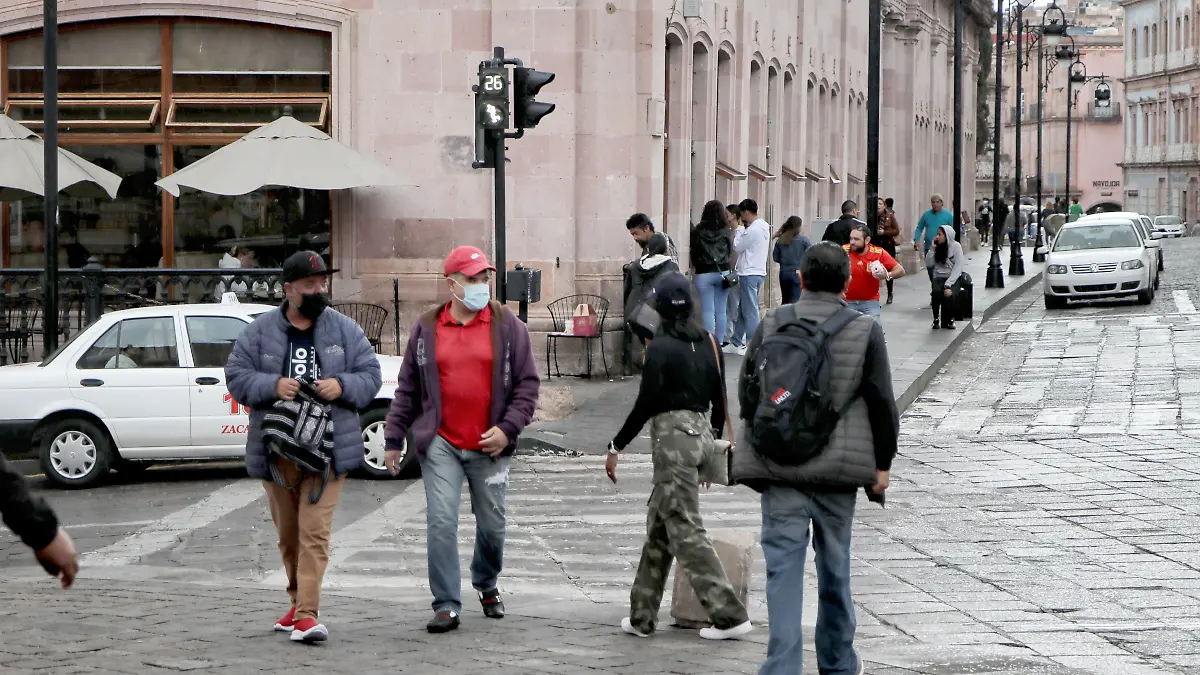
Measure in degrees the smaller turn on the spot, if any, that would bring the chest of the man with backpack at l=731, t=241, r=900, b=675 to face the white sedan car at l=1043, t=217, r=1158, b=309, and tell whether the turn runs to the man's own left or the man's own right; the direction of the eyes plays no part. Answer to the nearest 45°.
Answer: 0° — they already face it

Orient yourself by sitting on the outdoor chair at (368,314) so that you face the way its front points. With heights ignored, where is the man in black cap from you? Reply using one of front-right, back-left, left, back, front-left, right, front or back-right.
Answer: front

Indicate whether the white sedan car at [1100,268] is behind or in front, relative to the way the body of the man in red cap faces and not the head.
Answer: behind

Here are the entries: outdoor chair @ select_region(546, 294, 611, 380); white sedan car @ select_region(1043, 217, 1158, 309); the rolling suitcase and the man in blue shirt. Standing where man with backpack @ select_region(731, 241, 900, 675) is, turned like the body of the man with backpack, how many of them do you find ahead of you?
4

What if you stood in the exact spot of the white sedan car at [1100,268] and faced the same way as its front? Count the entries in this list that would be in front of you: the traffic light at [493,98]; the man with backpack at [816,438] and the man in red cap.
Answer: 3

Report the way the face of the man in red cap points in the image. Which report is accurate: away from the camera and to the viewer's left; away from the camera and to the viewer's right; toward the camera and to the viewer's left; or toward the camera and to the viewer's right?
toward the camera and to the viewer's right

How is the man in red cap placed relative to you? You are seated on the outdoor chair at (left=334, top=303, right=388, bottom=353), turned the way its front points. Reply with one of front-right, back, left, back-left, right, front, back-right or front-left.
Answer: front

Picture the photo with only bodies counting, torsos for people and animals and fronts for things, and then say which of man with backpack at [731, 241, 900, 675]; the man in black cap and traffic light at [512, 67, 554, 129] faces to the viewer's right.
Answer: the traffic light

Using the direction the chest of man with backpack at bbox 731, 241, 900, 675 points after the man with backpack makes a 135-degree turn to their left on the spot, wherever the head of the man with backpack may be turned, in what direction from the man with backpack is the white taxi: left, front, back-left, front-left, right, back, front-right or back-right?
right

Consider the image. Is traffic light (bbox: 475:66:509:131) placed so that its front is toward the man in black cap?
yes

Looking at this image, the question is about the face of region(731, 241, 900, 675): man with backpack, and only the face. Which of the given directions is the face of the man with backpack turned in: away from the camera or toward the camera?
away from the camera

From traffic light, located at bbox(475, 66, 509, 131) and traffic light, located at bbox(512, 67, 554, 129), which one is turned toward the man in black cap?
traffic light, located at bbox(475, 66, 509, 131)

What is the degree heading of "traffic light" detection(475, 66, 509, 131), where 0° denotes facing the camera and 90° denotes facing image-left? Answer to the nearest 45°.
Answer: approximately 0°
